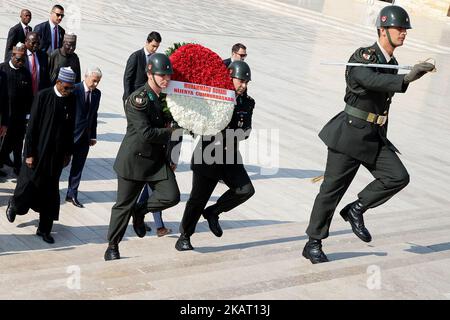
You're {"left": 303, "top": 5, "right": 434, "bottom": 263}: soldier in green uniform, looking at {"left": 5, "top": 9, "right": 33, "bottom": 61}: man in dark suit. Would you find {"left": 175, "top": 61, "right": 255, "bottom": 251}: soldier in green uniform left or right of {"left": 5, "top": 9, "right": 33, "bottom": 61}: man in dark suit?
left

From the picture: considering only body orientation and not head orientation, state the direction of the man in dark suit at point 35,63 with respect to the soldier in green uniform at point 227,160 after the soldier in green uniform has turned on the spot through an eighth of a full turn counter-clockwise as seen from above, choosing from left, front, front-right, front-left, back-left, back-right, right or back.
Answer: back-left

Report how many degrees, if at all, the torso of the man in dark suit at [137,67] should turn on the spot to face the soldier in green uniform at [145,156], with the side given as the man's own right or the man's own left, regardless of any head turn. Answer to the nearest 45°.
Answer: approximately 45° to the man's own right

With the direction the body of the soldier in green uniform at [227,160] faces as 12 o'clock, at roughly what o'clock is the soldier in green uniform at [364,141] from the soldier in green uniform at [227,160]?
the soldier in green uniform at [364,141] is roughly at 11 o'clock from the soldier in green uniform at [227,160].

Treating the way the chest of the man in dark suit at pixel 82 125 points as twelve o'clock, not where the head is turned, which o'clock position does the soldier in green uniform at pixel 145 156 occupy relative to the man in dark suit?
The soldier in green uniform is roughly at 1 o'clock from the man in dark suit.

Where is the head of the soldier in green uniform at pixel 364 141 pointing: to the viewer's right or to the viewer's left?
to the viewer's right

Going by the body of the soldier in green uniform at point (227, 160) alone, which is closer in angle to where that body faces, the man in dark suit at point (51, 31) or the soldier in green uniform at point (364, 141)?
the soldier in green uniform

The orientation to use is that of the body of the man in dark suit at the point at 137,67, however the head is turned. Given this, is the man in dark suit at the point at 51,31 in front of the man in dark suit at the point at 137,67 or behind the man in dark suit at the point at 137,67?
behind

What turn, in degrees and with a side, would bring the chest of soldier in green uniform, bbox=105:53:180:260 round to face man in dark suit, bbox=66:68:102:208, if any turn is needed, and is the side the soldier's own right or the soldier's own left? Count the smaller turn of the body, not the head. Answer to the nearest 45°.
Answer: approximately 135° to the soldier's own left

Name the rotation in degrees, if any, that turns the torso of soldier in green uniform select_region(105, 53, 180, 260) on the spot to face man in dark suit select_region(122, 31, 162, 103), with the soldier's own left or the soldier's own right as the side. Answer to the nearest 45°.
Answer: approximately 135° to the soldier's own left
